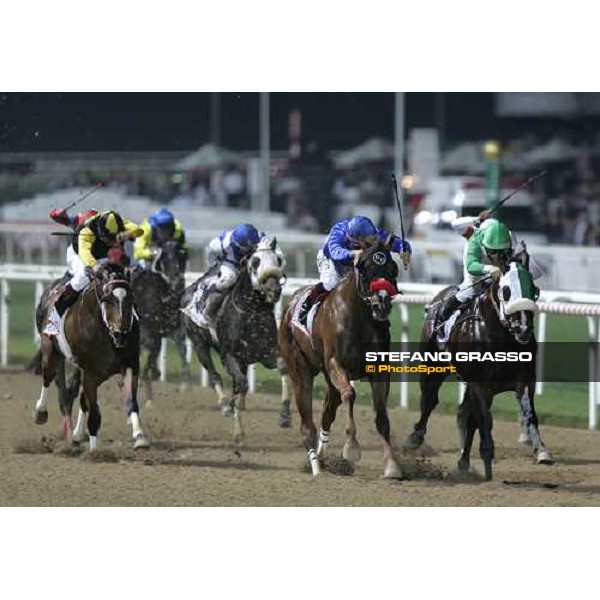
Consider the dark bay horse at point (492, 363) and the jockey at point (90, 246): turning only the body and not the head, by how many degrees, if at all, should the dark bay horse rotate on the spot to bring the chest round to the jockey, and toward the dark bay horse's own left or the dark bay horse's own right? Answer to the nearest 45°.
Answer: approximately 135° to the dark bay horse's own right

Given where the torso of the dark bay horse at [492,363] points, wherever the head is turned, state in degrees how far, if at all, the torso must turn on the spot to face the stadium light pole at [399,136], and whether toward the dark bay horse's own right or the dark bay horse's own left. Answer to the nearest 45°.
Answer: approximately 135° to the dark bay horse's own left

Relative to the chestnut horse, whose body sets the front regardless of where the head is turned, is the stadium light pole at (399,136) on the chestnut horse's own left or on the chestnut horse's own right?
on the chestnut horse's own left

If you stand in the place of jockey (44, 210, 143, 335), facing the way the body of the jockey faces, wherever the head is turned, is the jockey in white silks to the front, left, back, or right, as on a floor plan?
left

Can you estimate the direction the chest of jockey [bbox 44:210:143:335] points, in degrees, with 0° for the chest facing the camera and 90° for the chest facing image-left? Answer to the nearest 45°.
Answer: approximately 315°

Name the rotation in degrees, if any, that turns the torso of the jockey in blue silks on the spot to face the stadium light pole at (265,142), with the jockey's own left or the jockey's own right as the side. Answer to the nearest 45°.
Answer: approximately 135° to the jockey's own left

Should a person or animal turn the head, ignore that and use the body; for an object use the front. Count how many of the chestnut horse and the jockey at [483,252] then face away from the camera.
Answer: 0

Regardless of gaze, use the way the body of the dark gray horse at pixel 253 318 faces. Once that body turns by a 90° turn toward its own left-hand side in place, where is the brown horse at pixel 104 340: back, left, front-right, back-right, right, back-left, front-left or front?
back

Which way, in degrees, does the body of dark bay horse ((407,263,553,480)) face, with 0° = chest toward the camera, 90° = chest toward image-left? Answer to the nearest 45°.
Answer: approximately 315°

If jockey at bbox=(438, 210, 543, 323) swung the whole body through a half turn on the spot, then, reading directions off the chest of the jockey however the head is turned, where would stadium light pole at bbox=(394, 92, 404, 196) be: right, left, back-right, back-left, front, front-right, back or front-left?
front-right

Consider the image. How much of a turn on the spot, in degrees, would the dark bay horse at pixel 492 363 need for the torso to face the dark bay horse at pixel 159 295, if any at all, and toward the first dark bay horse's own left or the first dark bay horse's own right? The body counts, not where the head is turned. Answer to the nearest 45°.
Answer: approximately 180°
